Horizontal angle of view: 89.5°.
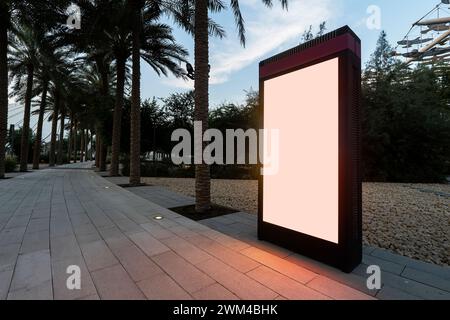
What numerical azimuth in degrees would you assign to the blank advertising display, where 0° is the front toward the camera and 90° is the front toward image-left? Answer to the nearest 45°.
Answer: approximately 45°

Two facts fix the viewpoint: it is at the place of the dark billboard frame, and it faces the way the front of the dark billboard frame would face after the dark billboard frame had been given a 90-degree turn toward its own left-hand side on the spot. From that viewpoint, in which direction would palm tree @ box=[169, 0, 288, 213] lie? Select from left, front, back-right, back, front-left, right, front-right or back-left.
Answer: back

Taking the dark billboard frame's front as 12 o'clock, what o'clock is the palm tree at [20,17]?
The palm tree is roughly at 2 o'clock from the dark billboard frame.

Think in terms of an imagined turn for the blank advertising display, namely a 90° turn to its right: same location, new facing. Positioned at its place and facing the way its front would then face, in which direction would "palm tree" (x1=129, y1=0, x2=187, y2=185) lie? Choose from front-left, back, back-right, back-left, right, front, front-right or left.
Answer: front

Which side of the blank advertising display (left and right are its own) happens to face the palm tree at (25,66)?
right

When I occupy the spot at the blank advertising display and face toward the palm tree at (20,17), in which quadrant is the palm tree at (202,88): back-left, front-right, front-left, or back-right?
front-right

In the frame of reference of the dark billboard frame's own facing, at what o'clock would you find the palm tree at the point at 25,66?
The palm tree is roughly at 2 o'clock from the dark billboard frame.

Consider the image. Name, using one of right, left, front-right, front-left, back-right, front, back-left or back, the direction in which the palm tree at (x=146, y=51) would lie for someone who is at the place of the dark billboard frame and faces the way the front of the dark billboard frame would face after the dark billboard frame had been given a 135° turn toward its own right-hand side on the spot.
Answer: front-left

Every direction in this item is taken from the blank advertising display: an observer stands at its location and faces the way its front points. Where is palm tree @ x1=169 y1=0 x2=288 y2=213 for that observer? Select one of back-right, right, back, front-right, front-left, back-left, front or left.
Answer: right
